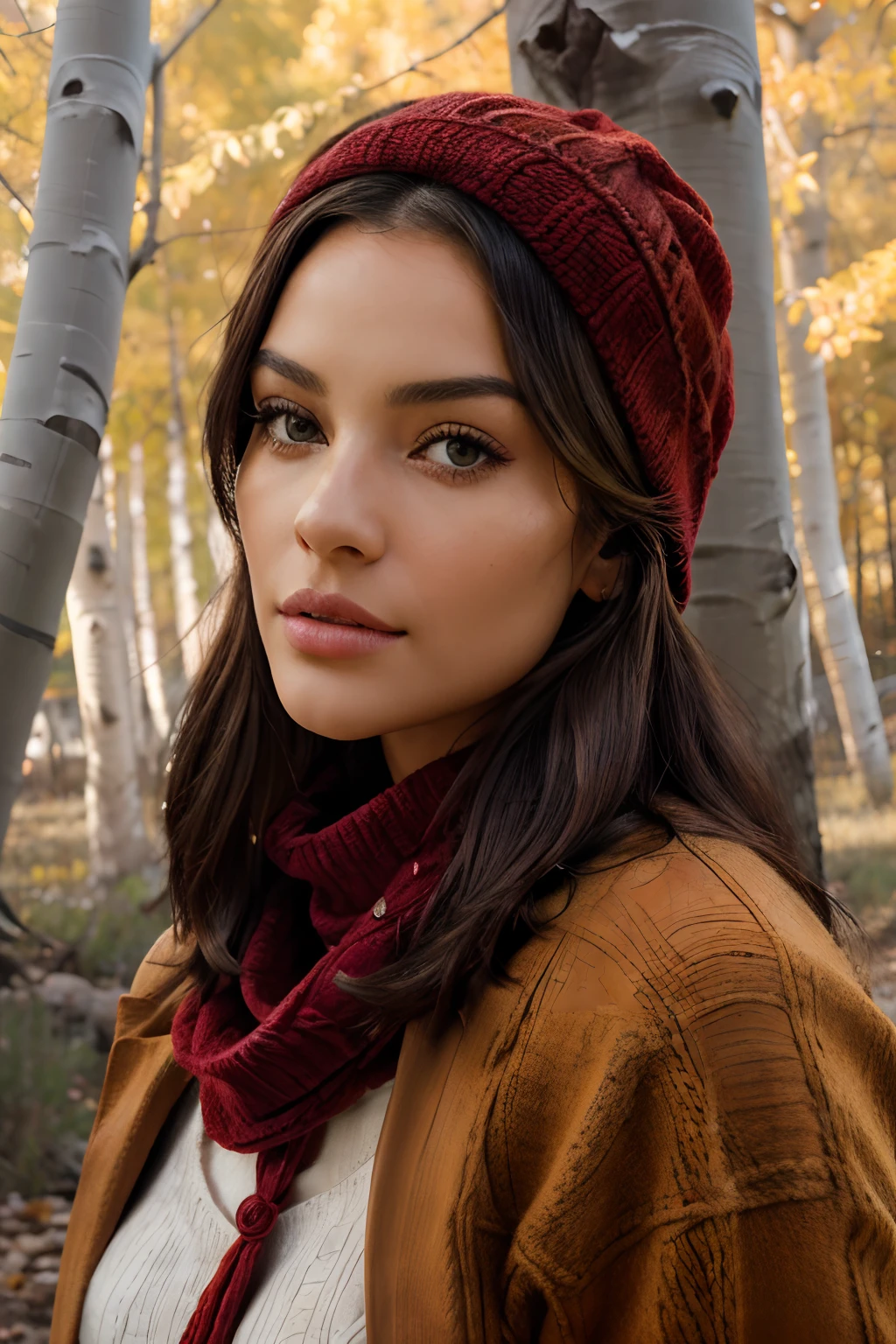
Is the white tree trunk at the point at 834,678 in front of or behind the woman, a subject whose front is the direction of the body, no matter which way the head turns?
behind

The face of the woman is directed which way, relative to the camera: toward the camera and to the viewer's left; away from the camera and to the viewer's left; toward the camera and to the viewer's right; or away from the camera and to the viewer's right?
toward the camera and to the viewer's left

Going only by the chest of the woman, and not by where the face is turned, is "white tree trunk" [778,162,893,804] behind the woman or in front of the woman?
behind

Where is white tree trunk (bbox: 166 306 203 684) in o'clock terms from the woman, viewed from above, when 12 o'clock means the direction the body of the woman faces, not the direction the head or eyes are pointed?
The white tree trunk is roughly at 4 o'clock from the woman.

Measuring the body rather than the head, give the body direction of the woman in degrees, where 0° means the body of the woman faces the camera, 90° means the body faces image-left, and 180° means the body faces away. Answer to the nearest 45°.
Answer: approximately 45°

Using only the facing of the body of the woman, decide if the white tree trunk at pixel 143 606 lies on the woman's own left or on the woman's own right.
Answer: on the woman's own right

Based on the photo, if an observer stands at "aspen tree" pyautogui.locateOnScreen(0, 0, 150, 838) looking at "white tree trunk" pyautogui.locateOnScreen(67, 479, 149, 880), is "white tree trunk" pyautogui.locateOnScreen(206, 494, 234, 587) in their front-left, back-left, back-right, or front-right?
front-right

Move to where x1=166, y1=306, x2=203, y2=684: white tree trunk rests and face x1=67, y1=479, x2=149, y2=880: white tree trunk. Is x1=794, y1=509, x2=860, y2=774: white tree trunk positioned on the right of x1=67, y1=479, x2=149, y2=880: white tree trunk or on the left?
left
